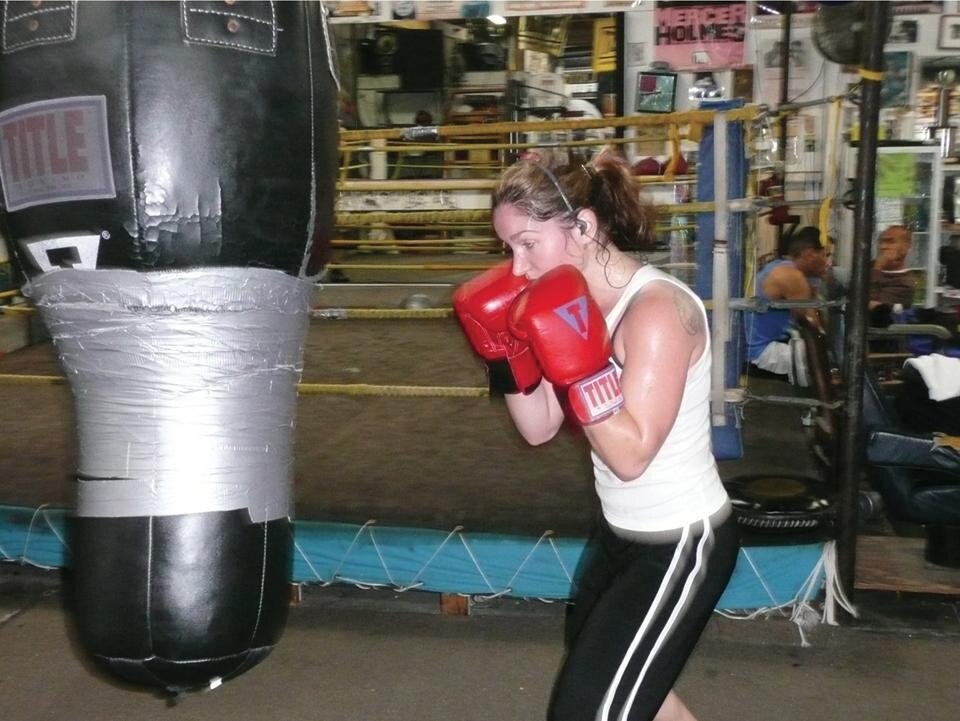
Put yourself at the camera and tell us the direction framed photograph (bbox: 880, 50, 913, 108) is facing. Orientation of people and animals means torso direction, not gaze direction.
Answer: facing the viewer

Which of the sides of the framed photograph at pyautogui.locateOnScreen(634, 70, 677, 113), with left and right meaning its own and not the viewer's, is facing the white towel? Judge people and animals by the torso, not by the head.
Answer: front

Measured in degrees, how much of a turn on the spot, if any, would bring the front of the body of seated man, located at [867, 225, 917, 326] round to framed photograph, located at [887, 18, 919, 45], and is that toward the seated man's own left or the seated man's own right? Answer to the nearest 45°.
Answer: approximately 135° to the seated man's own right

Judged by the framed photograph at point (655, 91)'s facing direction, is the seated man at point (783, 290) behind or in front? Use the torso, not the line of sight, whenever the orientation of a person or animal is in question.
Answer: in front

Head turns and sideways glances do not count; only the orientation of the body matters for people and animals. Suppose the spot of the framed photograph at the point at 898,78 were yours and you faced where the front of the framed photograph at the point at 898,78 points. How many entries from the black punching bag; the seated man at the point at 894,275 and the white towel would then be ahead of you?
3

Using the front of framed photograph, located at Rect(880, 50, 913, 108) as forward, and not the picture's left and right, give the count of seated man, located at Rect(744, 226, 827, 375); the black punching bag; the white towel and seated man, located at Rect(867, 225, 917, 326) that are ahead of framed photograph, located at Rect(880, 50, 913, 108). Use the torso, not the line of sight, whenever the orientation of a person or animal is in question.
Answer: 4

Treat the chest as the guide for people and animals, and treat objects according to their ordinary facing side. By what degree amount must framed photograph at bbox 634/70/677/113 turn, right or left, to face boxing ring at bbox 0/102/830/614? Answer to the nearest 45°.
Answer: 0° — it already faces it

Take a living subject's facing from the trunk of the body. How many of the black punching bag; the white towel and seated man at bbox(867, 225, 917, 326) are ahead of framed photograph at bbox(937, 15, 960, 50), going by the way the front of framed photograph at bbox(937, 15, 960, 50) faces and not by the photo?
3

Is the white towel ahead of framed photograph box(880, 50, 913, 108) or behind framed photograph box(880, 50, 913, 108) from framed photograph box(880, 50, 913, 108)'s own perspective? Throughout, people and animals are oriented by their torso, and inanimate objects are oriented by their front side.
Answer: ahead

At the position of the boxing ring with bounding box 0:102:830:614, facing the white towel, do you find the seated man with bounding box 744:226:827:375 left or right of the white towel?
left

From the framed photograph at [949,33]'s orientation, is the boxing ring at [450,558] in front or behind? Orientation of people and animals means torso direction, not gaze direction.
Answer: in front

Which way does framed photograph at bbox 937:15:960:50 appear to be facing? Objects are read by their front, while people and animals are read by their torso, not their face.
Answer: toward the camera

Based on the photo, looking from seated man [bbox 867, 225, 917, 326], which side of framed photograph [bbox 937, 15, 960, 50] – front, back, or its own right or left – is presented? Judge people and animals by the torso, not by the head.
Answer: front
